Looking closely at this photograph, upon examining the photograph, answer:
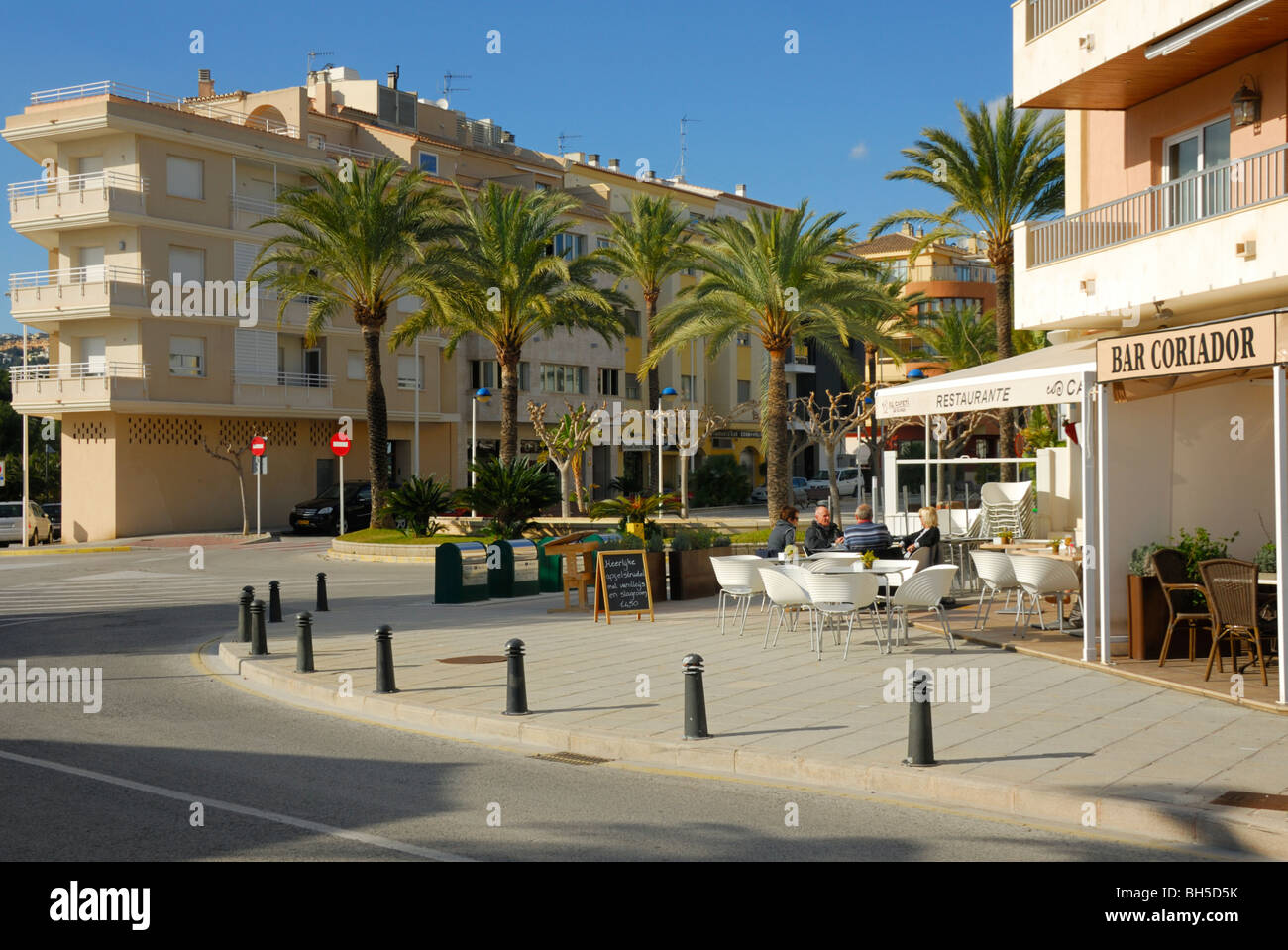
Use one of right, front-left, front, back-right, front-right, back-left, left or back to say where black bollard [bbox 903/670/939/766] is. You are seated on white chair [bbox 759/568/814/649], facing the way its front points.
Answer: back-right

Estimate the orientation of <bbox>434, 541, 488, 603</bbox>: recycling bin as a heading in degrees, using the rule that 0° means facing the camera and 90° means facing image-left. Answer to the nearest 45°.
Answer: approximately 315°

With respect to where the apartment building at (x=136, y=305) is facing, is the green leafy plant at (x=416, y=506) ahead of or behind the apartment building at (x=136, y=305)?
ahead

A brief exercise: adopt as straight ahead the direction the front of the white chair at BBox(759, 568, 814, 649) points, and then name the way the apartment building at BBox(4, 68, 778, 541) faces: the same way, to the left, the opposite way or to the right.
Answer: to the right

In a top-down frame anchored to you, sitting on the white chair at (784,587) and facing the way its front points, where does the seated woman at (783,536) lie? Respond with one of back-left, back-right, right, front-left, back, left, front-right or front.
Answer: front-left

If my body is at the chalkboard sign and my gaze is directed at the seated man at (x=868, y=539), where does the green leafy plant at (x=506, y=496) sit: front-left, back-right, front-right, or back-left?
front-left

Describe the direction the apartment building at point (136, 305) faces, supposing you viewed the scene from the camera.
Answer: facing the viewer and to the right of the viewer

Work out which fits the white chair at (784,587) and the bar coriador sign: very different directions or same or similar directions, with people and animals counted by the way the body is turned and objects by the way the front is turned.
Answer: very different directions

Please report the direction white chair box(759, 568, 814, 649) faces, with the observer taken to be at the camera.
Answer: facing away from the viewer and to the right of the viewer

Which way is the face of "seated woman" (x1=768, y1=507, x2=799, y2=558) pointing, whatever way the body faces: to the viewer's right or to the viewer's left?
to the viewer's right

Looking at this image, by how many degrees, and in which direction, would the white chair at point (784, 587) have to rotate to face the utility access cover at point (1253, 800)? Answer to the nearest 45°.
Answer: approximately 135° to its right

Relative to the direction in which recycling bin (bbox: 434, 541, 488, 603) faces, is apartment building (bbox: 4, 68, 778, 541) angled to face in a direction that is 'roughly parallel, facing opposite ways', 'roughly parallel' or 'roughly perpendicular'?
roughly parallel

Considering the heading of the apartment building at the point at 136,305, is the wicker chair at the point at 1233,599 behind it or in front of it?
in front

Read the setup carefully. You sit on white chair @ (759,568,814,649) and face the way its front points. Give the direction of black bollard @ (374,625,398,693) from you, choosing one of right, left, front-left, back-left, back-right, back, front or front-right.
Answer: back

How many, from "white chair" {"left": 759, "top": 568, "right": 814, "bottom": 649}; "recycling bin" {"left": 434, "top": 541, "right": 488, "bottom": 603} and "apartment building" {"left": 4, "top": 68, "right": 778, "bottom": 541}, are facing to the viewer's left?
0

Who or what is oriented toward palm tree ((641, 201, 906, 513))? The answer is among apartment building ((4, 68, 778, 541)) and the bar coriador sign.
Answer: the apartment building

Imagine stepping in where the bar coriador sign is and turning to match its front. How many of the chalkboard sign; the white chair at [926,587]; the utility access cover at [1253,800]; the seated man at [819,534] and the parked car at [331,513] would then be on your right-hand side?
4

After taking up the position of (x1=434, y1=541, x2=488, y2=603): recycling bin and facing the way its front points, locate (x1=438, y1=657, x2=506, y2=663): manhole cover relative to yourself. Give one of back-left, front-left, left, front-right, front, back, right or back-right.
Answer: front-right
